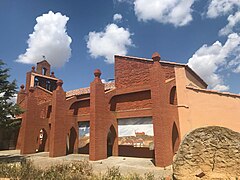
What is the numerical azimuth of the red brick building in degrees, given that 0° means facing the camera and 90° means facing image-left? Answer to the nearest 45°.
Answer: approximately 45°

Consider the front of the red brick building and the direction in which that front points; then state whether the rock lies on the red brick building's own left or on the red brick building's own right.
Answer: on the red brick building's own left
